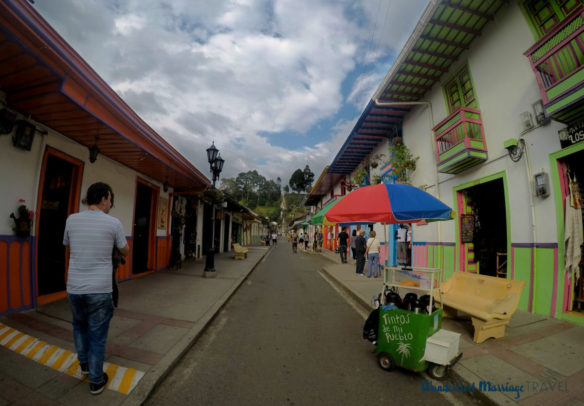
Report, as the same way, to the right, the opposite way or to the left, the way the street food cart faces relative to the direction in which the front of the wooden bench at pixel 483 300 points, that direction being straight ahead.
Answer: to the left

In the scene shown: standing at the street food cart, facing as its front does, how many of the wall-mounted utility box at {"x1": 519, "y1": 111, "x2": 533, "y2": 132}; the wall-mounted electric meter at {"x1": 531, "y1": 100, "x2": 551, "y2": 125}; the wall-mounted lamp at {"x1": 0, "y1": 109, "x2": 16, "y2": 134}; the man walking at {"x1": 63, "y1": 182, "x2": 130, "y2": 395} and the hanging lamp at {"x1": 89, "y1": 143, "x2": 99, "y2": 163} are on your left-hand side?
2

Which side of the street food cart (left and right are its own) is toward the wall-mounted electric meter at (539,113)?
left

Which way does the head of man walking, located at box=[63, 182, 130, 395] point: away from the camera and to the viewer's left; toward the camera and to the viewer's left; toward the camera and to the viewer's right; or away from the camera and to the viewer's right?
away from the camera and to the viewer's right
